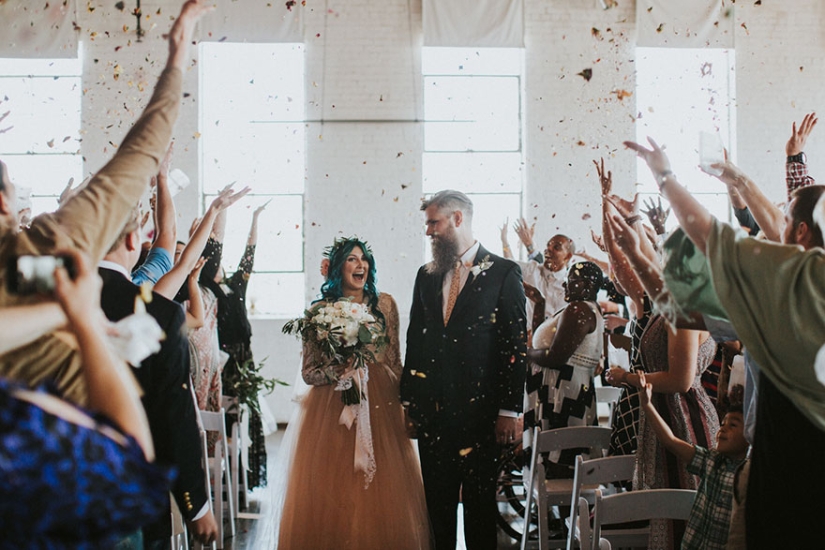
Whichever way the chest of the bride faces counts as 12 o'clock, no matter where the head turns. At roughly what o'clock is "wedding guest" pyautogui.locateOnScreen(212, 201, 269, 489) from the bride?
The wedding guest is roughly at 5 o'clock from the bride.

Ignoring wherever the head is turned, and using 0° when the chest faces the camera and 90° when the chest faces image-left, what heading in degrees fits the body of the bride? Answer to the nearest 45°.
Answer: approximately 0°

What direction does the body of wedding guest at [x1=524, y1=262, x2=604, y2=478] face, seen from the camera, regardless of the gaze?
to the viewer's left

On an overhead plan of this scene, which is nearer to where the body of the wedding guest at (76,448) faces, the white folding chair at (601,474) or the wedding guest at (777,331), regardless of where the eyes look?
the white folding chair

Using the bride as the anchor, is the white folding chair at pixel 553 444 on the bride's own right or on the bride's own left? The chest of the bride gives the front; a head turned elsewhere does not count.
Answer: on the bride's own left

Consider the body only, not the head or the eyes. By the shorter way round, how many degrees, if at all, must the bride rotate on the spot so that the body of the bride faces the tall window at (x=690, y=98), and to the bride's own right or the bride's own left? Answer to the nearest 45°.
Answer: approximately 135° to the bride's own left

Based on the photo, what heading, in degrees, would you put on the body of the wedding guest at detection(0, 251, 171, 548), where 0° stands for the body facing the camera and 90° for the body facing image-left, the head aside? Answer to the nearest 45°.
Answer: approximately 225°

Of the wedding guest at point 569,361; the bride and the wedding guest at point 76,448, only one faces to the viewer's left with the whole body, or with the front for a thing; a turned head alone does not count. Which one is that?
the wedding guest at point 569,361

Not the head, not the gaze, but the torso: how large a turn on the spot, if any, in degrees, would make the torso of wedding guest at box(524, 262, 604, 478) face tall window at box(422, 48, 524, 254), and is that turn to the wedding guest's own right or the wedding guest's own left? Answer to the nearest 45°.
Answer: approximately 90° to the wedding guest's own right

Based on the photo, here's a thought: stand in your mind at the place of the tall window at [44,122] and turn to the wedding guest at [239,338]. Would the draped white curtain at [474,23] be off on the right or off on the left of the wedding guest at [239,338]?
left

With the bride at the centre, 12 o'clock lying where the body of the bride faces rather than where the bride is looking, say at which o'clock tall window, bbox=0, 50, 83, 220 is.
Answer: The tall window is roughly at 5 o'clock from the bride.

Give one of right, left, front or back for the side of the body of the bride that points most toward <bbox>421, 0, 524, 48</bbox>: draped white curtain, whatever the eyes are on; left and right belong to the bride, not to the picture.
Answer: back

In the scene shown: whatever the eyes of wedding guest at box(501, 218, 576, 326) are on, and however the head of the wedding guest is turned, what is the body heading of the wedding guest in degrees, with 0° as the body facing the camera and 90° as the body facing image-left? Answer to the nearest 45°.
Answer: approximately 45°
